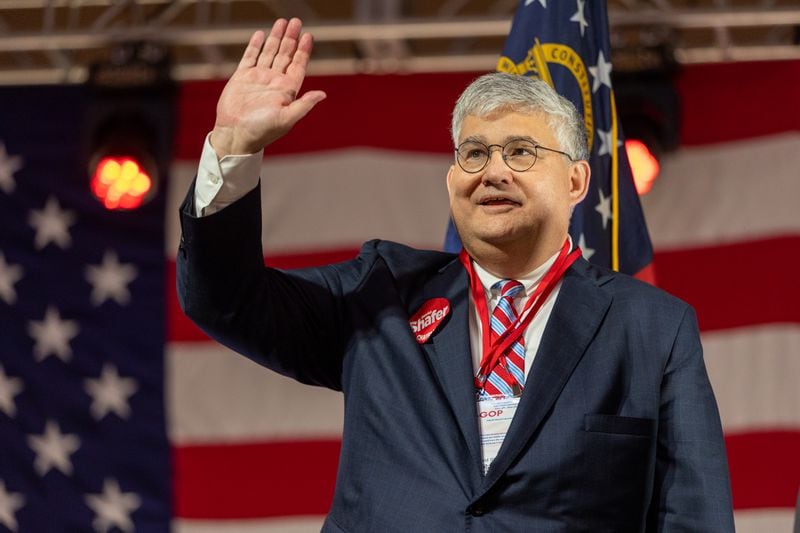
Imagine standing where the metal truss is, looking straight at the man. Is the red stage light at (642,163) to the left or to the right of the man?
left

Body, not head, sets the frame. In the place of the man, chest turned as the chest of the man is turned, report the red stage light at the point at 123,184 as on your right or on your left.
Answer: on your right

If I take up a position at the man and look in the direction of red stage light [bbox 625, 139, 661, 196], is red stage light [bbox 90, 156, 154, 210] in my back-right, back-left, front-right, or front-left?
front-left

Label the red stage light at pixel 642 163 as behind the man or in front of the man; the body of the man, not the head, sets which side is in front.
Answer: behind

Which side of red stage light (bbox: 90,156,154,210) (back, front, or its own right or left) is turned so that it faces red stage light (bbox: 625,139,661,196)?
left

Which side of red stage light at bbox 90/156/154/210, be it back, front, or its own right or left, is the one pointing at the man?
front

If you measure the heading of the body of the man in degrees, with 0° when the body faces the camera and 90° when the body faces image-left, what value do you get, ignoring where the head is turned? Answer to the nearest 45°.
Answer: approximately 45°

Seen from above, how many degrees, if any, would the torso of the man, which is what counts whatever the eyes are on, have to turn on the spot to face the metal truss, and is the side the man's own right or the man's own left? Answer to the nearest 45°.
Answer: approximately 135° to the man's own right

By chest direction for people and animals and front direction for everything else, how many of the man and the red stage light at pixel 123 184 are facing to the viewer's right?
0

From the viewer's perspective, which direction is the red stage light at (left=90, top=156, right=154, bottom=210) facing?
toward the camera

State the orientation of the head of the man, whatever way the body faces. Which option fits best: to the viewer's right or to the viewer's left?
to the viewer's left
